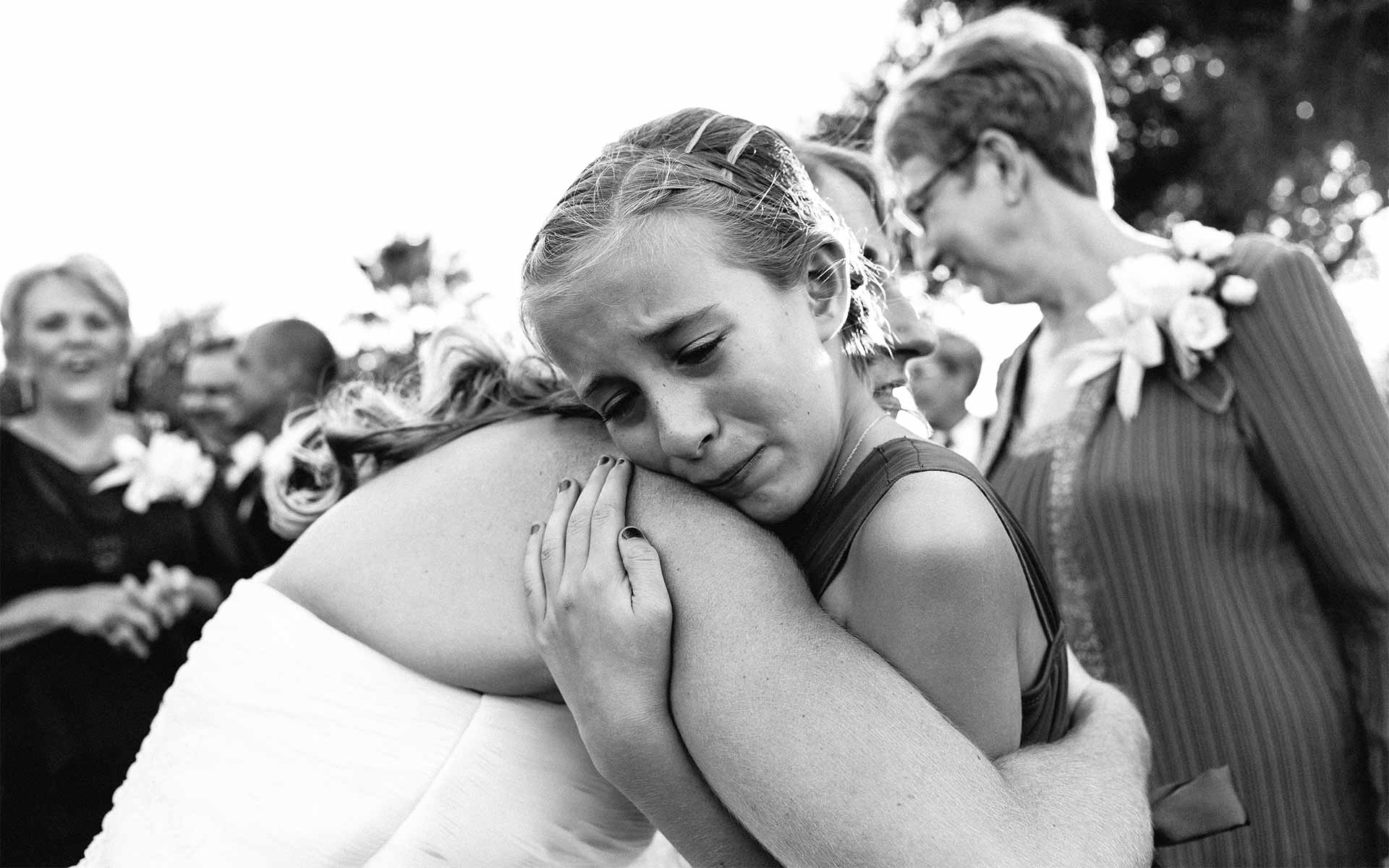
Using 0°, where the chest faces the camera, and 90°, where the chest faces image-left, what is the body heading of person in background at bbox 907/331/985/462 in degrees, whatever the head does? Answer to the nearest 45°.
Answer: approximately 45°

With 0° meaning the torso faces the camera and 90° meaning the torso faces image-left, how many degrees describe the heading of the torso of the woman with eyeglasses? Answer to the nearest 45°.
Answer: approximately 45°

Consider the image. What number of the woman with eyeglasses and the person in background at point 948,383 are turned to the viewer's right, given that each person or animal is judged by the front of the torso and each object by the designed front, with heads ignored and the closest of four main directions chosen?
0

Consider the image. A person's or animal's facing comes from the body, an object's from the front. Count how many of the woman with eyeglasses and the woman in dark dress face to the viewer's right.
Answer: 0

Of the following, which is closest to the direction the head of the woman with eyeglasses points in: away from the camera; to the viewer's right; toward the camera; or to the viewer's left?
to the viewer's left

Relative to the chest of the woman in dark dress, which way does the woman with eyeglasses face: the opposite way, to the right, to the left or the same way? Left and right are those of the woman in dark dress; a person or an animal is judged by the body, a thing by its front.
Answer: to the right

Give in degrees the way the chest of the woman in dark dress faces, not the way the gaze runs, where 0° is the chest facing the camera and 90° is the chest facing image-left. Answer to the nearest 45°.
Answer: approximately 0°

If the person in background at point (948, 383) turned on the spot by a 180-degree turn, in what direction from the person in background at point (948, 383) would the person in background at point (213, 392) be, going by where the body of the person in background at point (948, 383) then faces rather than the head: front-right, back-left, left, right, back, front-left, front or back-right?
back-left

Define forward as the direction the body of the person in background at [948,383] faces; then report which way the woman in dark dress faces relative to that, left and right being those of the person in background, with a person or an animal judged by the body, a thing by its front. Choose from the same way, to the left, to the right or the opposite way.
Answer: to the left
